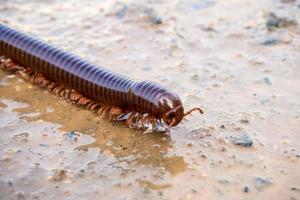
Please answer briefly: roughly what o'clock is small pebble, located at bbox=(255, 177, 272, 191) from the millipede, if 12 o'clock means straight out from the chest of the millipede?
The small pebble is roughly at 12 o'clock from the millipede.

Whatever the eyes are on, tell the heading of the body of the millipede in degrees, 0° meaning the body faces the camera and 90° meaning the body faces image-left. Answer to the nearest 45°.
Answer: approximately 315°

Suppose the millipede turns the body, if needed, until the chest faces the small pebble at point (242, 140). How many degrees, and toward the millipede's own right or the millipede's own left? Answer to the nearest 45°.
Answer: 0° — it already faces it

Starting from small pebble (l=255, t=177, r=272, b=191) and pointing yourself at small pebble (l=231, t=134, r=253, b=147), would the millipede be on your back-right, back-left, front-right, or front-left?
front-left
